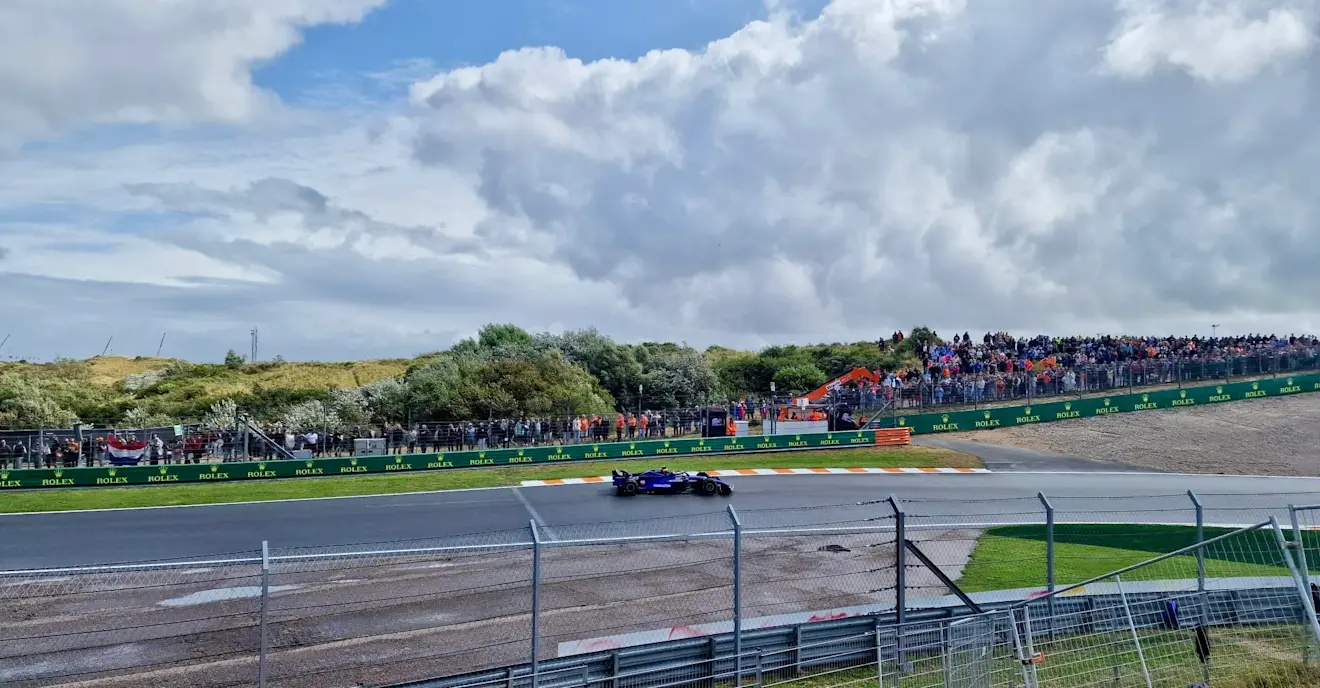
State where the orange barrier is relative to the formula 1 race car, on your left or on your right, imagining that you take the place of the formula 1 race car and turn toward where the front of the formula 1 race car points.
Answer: on your left

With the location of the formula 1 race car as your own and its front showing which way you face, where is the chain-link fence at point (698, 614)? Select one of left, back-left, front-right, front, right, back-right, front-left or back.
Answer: right

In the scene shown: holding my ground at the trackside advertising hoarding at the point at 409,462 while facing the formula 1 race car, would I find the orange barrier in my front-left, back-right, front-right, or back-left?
front-left

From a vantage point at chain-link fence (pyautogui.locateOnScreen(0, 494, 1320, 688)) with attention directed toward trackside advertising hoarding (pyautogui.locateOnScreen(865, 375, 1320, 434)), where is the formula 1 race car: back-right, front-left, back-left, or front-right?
front-left

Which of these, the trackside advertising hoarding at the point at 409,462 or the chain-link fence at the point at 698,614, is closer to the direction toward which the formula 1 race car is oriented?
the chain-link fence

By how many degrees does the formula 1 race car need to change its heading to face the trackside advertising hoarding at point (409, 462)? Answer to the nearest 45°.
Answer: approximately 135° to its left

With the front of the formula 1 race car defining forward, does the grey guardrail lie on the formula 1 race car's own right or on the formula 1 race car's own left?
on the formula 1 race car's own right

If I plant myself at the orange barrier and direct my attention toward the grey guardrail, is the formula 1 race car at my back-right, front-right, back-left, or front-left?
front-right

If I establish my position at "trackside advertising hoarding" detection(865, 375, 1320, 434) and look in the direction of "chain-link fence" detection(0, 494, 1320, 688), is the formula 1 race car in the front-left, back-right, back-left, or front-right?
front-right

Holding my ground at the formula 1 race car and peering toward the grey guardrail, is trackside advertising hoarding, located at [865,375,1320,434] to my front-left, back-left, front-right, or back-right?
back-left

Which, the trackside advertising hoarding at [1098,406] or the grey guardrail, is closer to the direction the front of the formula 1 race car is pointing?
the trackside advertising hoarding

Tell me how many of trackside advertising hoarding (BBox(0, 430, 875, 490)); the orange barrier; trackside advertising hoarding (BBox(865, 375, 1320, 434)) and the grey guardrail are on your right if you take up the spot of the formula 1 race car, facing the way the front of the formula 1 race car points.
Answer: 1

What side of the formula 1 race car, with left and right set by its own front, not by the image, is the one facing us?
right

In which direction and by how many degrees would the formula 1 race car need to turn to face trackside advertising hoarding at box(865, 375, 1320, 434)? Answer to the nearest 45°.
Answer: approximately 45° to its left
